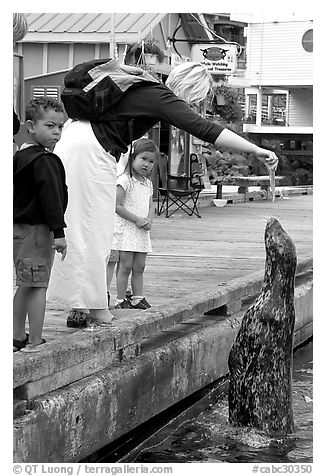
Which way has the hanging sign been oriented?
toward the camera

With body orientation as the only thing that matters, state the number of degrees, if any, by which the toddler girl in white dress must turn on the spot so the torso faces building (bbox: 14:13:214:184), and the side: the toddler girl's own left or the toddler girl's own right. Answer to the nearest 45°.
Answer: approximately 135° to the toddler girl's own left

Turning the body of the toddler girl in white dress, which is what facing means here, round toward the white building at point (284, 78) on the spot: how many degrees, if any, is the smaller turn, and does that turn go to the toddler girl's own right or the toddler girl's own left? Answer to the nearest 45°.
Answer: approximately 135° to the toddler girl's own left

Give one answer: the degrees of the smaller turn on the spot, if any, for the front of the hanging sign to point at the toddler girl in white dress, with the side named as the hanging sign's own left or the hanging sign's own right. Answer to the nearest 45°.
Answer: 0° — it already faces them

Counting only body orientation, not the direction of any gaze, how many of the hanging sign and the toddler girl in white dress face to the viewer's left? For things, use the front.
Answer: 0

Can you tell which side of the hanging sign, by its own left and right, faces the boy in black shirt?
front

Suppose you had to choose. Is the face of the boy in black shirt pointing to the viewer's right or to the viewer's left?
to the viewer's right

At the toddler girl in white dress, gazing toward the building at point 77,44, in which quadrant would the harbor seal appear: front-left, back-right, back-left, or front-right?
back-right

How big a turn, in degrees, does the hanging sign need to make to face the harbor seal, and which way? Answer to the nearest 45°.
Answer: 0° — it already faces it

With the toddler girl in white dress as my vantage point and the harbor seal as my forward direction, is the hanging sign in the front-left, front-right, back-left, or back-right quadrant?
back-left

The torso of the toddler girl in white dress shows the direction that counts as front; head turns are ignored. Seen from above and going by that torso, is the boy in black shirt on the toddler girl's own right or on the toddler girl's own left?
on the toddler girl's own right

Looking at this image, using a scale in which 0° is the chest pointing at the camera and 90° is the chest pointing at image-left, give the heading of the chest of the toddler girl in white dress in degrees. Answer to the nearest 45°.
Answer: approximately 315°

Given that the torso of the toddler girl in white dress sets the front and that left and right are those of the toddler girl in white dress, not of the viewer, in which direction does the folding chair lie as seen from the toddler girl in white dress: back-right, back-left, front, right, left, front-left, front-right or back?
back-left

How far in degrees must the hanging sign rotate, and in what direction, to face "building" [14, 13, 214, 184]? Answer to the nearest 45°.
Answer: approximately 45° to its right
